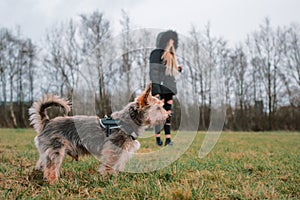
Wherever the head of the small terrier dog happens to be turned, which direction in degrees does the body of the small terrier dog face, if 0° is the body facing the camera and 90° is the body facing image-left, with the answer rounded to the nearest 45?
approximately 270°
